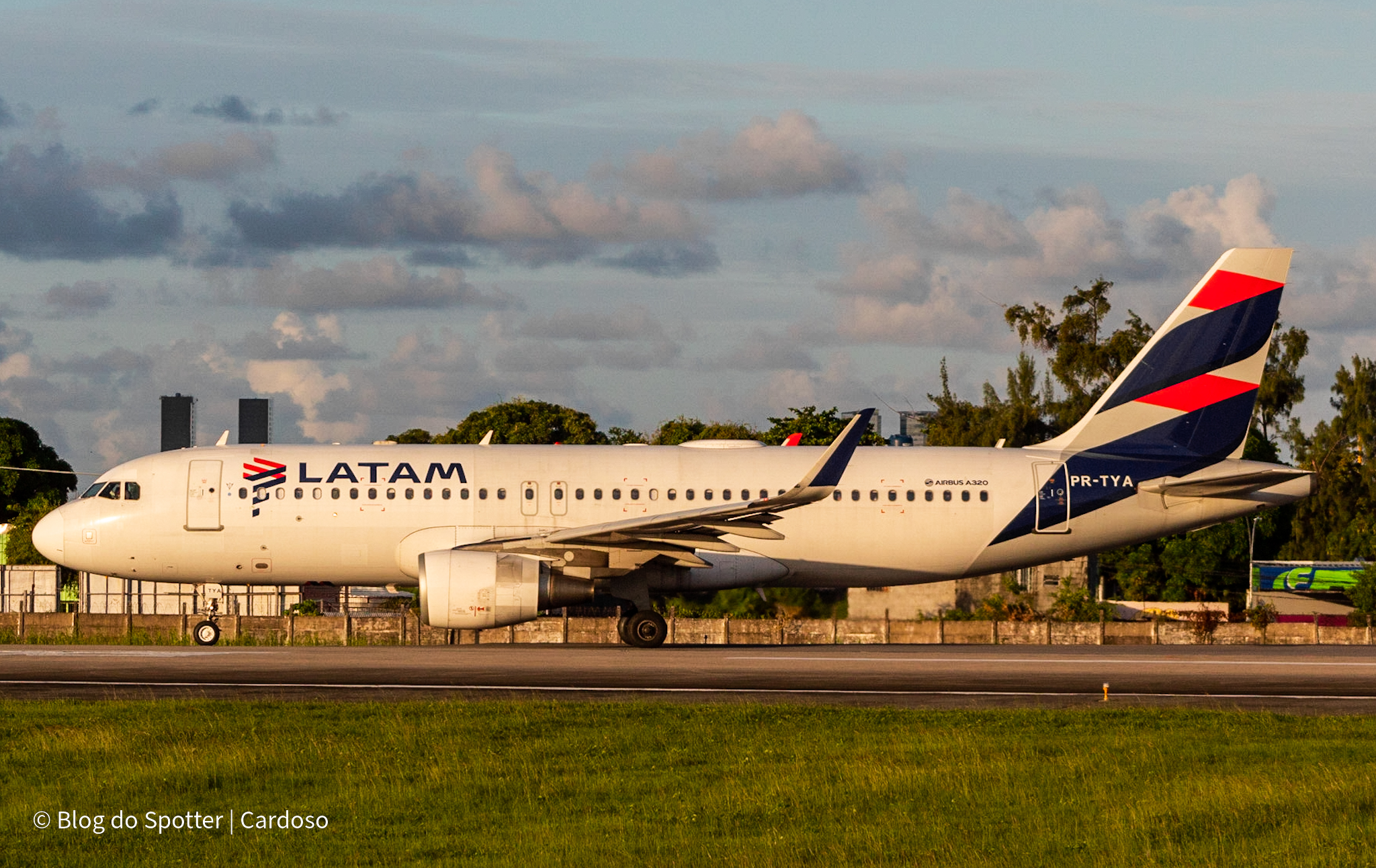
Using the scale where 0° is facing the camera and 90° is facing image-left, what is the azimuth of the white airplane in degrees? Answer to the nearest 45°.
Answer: approximately 90°

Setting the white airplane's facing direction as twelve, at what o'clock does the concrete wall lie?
The concrete wall is roughly at 3 o'clock from the white airplane.
